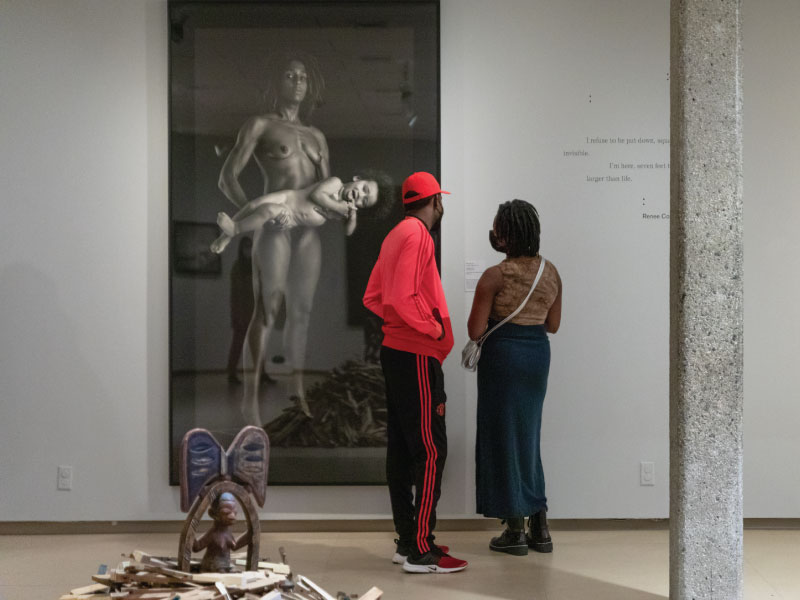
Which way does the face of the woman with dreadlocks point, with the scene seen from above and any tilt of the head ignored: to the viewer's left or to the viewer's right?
to the viewer's left

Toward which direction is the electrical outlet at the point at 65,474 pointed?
toward the camera

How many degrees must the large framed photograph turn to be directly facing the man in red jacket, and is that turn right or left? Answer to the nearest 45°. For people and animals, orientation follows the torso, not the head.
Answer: approximately 45° to its left

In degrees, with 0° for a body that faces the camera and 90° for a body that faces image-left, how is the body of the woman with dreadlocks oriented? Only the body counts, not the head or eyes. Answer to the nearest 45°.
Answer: approximately 135°

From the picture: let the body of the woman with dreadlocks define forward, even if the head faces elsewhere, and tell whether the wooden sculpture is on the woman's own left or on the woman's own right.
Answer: on the woman's own left

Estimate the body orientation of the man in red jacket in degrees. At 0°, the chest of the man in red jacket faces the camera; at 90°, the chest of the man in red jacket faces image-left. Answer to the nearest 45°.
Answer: approximately 225°

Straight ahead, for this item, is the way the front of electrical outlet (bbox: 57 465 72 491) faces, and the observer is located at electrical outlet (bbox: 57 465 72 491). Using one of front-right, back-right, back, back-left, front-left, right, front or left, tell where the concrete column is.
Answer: front-left

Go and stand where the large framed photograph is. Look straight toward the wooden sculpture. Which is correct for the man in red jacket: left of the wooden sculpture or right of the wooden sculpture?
left

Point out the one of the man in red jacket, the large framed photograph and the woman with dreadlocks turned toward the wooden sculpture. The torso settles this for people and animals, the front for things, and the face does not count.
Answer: the large framed photograph

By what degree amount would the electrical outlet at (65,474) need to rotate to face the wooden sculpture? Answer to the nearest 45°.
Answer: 0° — it already faces it

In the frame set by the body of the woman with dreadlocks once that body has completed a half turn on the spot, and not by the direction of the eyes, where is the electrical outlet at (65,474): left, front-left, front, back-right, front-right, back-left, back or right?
back-right

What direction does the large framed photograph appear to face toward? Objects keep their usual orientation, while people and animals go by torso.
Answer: toward the camera

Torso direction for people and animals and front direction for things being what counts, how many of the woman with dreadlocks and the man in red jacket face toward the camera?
0
